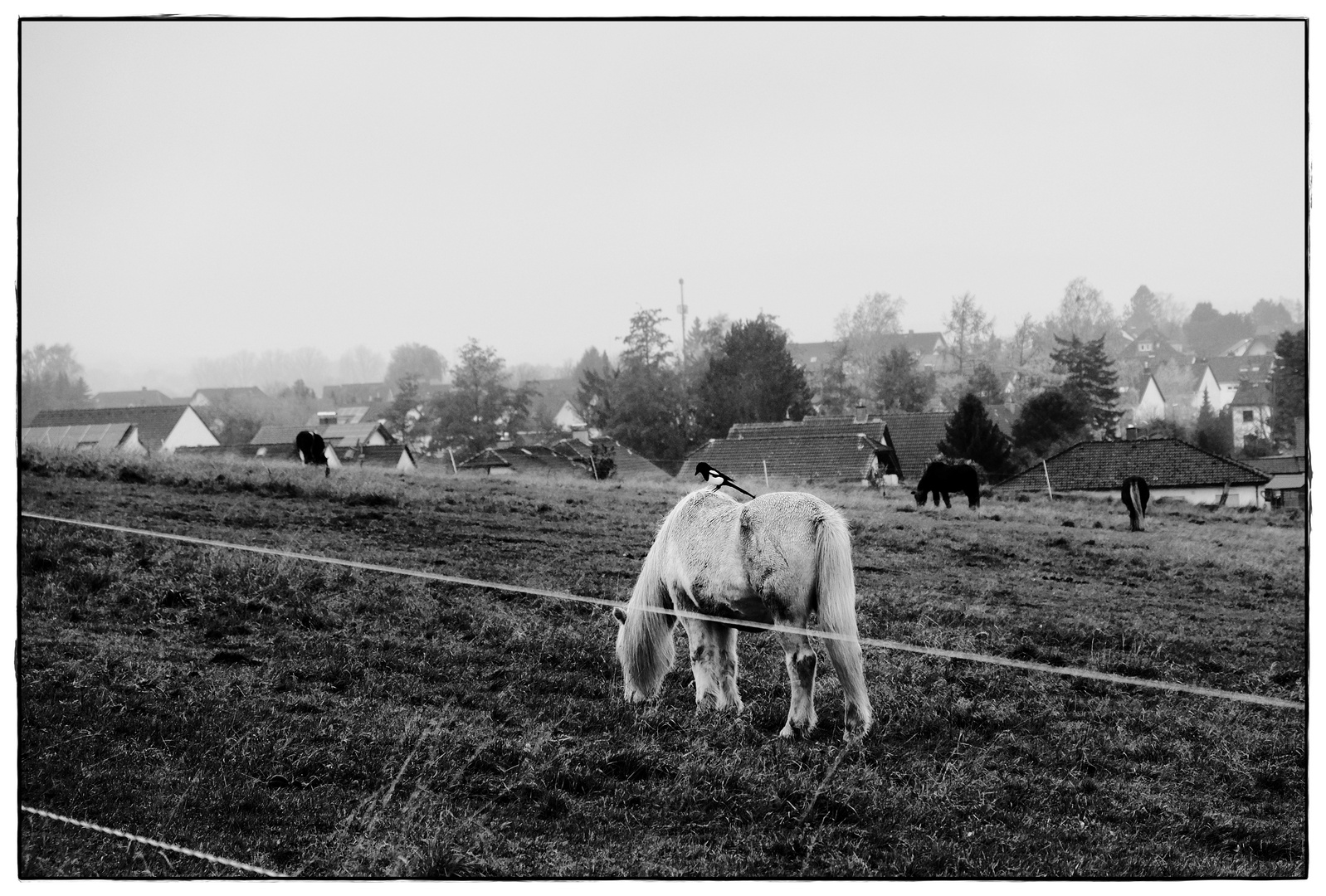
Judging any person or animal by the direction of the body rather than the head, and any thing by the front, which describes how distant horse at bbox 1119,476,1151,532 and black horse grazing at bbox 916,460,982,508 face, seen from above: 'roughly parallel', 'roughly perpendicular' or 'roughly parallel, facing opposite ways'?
roughly perpendicular

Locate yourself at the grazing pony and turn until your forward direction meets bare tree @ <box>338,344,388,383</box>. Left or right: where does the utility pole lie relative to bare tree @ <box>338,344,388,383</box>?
right

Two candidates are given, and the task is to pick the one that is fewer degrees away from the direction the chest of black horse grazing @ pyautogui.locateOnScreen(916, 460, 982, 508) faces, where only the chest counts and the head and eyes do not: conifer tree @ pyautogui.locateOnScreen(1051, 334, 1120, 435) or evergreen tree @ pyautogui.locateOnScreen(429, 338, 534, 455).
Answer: the evergreen tree

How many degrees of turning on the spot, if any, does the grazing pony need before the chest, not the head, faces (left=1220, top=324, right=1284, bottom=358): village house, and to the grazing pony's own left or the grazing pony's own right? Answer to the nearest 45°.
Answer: approximately 90° to the grazing pony's own right

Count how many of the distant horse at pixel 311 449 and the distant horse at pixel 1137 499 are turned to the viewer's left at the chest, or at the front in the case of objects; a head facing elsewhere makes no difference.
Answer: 0

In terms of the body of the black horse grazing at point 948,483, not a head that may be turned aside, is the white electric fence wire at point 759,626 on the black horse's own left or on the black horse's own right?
on the black horse's own left

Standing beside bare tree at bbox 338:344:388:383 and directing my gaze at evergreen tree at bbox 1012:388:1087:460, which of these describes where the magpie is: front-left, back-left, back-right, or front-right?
front-right

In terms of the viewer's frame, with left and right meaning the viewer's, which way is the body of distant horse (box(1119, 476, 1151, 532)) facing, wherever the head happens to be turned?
facing away from the viewer

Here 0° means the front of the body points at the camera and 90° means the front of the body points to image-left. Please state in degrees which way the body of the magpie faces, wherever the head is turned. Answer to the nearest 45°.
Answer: approximately 90°

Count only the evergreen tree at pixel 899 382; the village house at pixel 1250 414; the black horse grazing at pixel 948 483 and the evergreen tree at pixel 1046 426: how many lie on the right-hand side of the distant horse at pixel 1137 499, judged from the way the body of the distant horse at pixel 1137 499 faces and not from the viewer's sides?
1

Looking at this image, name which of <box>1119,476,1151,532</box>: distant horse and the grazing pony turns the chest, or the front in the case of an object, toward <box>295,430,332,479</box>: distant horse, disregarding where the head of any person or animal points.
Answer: the grazing pony

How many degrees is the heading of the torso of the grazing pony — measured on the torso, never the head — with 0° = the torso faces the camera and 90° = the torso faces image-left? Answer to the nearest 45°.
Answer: approximately 135°
